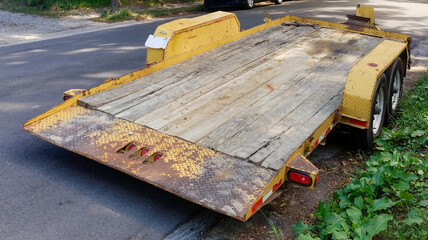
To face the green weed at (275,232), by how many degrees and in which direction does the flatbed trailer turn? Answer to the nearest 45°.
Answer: approximately 135° to its right

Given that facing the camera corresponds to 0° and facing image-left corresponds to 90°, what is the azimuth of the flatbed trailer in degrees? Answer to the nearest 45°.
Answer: approximately 225°
